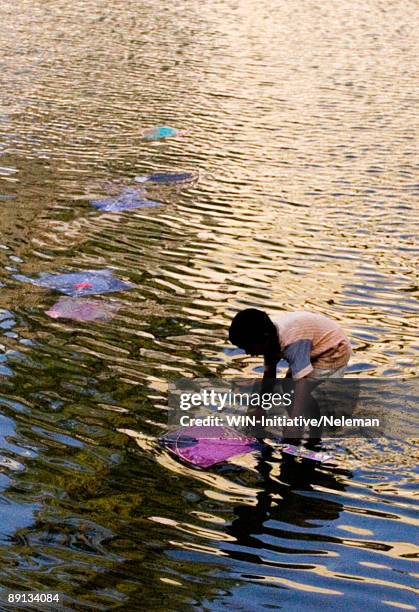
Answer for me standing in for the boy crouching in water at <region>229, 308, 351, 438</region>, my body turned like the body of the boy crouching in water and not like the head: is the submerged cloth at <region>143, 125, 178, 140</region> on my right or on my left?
on my right

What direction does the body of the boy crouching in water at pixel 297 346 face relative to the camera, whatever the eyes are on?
to the viewer's left

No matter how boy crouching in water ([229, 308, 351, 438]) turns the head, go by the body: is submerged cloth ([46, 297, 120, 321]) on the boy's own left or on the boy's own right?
on the boy's own right

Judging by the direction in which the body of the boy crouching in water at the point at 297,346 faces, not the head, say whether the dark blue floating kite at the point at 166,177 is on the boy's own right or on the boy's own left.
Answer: on the boy's own right

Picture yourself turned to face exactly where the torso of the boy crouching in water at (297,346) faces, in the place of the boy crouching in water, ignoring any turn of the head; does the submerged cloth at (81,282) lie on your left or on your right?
on your right
